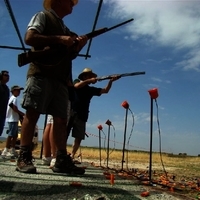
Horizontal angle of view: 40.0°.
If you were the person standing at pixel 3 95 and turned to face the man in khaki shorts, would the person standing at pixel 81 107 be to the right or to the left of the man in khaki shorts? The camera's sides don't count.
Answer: left

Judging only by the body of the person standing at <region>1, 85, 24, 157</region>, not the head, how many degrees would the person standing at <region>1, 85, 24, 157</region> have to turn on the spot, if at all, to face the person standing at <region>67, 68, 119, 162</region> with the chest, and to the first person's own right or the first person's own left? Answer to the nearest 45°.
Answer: approximately 45° to the first person's own right

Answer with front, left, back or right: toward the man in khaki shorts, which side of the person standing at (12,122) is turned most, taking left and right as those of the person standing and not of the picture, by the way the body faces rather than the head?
right

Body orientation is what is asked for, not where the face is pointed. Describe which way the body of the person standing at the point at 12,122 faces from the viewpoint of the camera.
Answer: to the viewer's right

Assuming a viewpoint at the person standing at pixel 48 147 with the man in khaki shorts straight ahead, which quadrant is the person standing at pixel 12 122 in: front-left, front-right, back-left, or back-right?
back-right
